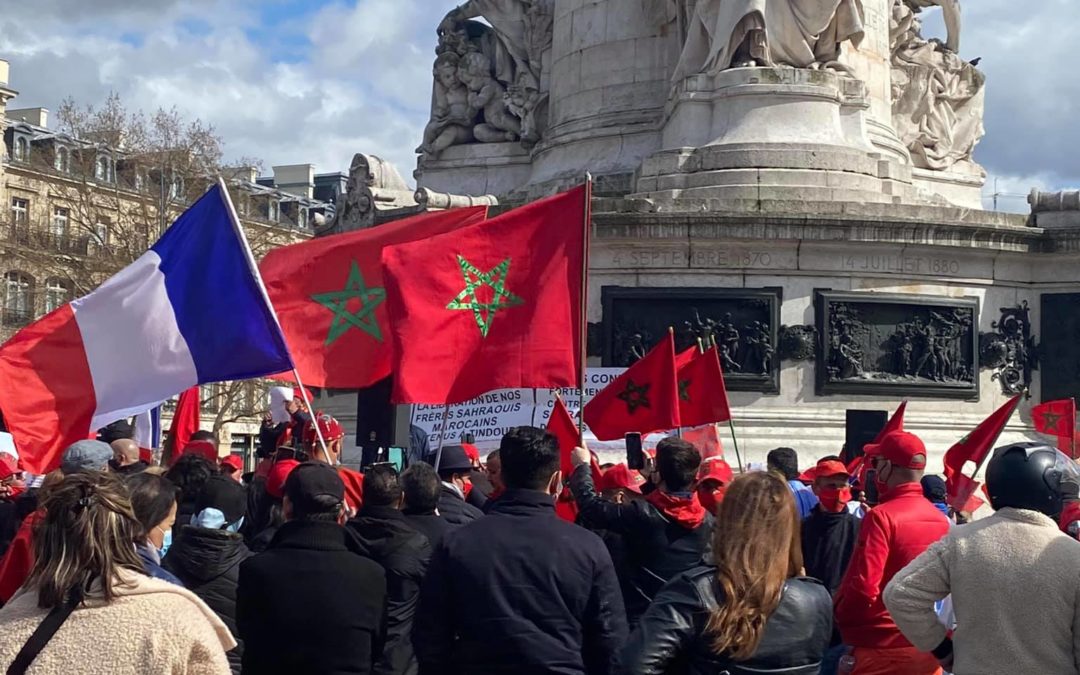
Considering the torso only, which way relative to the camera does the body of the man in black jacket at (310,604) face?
away from the camera

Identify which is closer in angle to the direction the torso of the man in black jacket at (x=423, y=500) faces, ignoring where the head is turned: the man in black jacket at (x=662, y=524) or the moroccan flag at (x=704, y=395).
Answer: the moroccan flag

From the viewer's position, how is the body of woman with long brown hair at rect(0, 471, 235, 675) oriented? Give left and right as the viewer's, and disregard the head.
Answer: facing away from the viewer

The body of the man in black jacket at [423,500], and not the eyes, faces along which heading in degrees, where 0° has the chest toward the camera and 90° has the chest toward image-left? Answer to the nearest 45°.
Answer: approximately 180°

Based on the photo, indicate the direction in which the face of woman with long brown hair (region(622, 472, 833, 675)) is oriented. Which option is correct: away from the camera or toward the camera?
away from the camera

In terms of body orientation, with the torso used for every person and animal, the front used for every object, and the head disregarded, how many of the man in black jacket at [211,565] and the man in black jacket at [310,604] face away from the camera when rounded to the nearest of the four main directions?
2

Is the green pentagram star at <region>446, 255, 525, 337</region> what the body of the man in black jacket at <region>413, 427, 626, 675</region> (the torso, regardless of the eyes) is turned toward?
yes

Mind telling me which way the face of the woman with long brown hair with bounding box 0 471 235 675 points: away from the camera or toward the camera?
away from the camera

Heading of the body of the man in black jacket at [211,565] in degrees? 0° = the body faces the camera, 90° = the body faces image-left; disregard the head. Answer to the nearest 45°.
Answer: approximately 180°

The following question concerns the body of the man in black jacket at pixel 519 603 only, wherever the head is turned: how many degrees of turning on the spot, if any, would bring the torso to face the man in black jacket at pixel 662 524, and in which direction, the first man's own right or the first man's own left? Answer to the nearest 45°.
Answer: approximately 45° to the first man's own right

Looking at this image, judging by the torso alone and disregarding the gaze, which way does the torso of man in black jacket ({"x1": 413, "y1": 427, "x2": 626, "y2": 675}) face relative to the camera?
away from the camera
